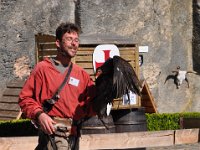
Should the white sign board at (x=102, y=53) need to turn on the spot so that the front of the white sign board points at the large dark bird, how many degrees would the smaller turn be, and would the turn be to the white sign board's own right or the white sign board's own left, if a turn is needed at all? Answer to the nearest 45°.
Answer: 0° — it already faces it

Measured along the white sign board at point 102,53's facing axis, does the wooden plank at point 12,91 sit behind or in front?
behind

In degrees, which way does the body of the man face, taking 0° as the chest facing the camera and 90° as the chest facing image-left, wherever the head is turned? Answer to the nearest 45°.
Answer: approximately 315°

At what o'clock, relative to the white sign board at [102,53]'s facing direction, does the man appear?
The man is roughly at 12 o'clock from the white sign board.

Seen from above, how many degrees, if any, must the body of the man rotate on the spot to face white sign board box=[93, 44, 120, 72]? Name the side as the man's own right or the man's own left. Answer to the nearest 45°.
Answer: approximately 135° to the man's own left

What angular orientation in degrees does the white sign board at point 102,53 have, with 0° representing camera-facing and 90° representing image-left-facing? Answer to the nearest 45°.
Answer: approximately 0°
